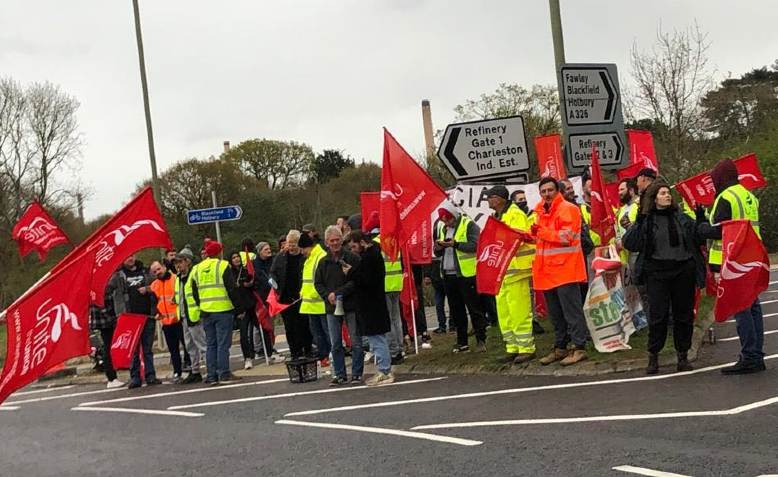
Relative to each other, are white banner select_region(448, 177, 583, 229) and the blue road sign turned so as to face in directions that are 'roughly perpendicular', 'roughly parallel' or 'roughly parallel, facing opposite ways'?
roughly parallel

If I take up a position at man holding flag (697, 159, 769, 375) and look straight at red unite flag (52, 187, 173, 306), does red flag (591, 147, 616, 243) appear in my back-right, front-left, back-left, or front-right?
front-right

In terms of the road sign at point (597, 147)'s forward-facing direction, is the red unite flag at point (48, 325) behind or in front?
in front

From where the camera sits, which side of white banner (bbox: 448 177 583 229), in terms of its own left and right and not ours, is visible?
front

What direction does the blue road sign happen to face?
toward the camera

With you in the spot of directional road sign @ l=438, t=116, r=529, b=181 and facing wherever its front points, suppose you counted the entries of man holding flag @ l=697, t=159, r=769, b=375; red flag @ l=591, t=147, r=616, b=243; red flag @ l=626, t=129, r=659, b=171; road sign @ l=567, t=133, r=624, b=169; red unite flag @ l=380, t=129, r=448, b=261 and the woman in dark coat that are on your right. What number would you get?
1

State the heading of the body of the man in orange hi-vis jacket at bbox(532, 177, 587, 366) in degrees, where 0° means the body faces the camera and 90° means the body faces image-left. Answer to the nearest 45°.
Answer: approximately 45°

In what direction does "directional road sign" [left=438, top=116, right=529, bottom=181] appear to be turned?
toward the camera

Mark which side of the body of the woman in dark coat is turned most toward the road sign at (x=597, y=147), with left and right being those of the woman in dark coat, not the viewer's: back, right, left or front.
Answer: back

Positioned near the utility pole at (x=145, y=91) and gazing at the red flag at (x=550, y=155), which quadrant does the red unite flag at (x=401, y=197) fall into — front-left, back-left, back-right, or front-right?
front-right

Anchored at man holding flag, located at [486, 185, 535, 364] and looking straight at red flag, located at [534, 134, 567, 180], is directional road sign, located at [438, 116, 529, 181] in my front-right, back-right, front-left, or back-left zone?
front-left

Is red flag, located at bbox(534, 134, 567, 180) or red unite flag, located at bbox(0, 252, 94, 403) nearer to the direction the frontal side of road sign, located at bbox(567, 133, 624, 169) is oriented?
the red unite flag

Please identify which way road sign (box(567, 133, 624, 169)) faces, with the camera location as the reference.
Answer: facing the viewer

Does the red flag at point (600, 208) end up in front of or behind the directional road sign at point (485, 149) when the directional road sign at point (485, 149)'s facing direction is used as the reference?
in front

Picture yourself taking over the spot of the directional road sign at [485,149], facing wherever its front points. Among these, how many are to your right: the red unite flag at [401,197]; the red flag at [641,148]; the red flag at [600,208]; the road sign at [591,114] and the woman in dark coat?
1

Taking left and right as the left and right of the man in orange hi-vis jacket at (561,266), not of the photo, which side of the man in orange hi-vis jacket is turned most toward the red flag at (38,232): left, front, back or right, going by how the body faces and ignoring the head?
right

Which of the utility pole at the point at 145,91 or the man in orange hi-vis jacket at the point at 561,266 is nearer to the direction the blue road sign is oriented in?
the man in orange hi-vis jacket
